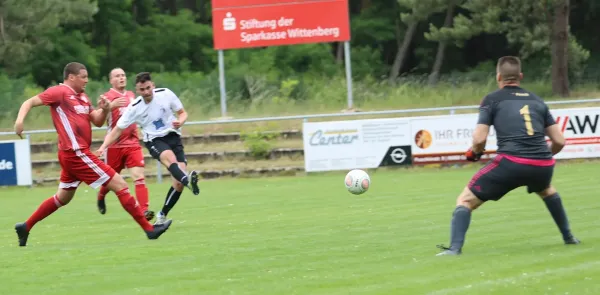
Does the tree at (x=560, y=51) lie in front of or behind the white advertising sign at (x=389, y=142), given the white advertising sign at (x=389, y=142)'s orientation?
behind

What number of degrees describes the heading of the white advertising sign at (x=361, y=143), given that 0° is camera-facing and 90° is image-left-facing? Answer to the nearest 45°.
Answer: approximately 0°

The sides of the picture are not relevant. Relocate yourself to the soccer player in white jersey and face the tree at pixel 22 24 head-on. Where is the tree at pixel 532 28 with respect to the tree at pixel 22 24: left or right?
right

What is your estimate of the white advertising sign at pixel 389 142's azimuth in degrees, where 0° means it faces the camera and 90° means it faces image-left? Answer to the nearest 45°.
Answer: approximately 0°

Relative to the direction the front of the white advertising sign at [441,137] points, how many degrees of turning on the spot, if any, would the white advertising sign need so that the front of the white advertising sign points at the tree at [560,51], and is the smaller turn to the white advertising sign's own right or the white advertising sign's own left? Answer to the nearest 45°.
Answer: approximately 180°

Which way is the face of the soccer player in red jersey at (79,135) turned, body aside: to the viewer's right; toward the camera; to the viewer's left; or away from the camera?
to the viewer's right

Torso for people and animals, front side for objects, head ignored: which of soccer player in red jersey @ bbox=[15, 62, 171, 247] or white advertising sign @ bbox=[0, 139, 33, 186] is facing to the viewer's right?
the soccer player in red jersey

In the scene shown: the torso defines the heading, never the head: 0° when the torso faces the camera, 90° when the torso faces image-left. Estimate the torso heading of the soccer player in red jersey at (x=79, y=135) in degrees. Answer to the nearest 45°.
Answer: approximately 270°

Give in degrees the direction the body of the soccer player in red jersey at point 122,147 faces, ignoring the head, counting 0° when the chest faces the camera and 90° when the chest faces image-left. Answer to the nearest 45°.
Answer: approximately 315°
